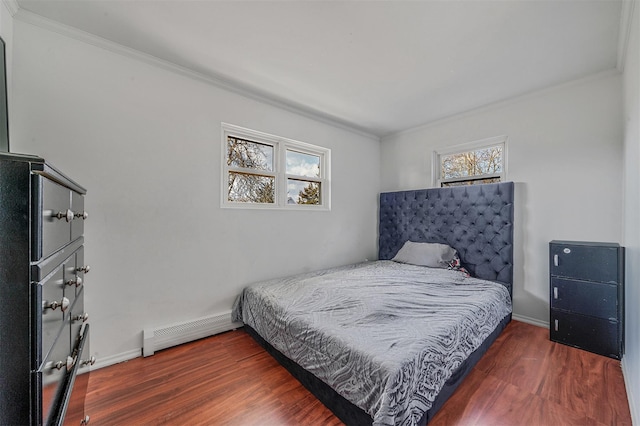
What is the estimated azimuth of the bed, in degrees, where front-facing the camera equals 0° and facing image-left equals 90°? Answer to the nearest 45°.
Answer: approximately 45°

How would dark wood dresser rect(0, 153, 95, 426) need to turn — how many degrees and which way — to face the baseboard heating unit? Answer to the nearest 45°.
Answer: approximately 45° to its left

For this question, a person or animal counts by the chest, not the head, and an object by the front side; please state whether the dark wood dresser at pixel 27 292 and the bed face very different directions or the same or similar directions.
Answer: very different directions

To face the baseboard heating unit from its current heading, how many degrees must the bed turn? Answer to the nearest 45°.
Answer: approximately 45° to its right

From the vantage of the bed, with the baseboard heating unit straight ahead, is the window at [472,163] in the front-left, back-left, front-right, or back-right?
back-right

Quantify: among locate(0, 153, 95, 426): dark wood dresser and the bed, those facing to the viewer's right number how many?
1

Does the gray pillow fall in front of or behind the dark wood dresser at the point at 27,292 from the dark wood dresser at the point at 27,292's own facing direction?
in front

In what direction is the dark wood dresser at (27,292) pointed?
to the viewer's right
